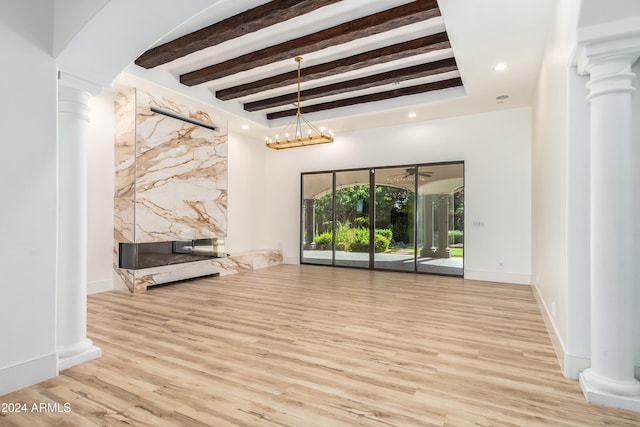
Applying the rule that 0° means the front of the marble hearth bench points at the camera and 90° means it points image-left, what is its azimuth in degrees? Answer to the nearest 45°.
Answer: approximately 315°

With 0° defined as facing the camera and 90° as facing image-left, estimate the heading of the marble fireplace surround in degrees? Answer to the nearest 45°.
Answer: approximately 315°

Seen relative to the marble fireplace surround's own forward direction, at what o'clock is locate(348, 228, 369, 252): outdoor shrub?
The outdoor shrub is roughly at 10 o'clock from the marble fireplace surround.

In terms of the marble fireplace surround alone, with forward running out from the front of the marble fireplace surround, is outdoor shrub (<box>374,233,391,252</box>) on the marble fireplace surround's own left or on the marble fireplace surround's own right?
on the marble fireplace surround's own left

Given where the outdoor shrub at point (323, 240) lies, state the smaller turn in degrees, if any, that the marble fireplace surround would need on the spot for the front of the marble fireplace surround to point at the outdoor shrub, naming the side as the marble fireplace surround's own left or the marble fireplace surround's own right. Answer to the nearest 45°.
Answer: approximately 90° to the marble fireplace surround's own left

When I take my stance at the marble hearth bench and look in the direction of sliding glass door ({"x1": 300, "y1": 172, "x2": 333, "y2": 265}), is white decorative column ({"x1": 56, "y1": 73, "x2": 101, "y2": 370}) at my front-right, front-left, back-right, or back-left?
back-right

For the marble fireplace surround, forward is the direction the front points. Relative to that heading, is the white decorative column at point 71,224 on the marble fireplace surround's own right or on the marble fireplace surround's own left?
on the marble fireplace surround's own right
